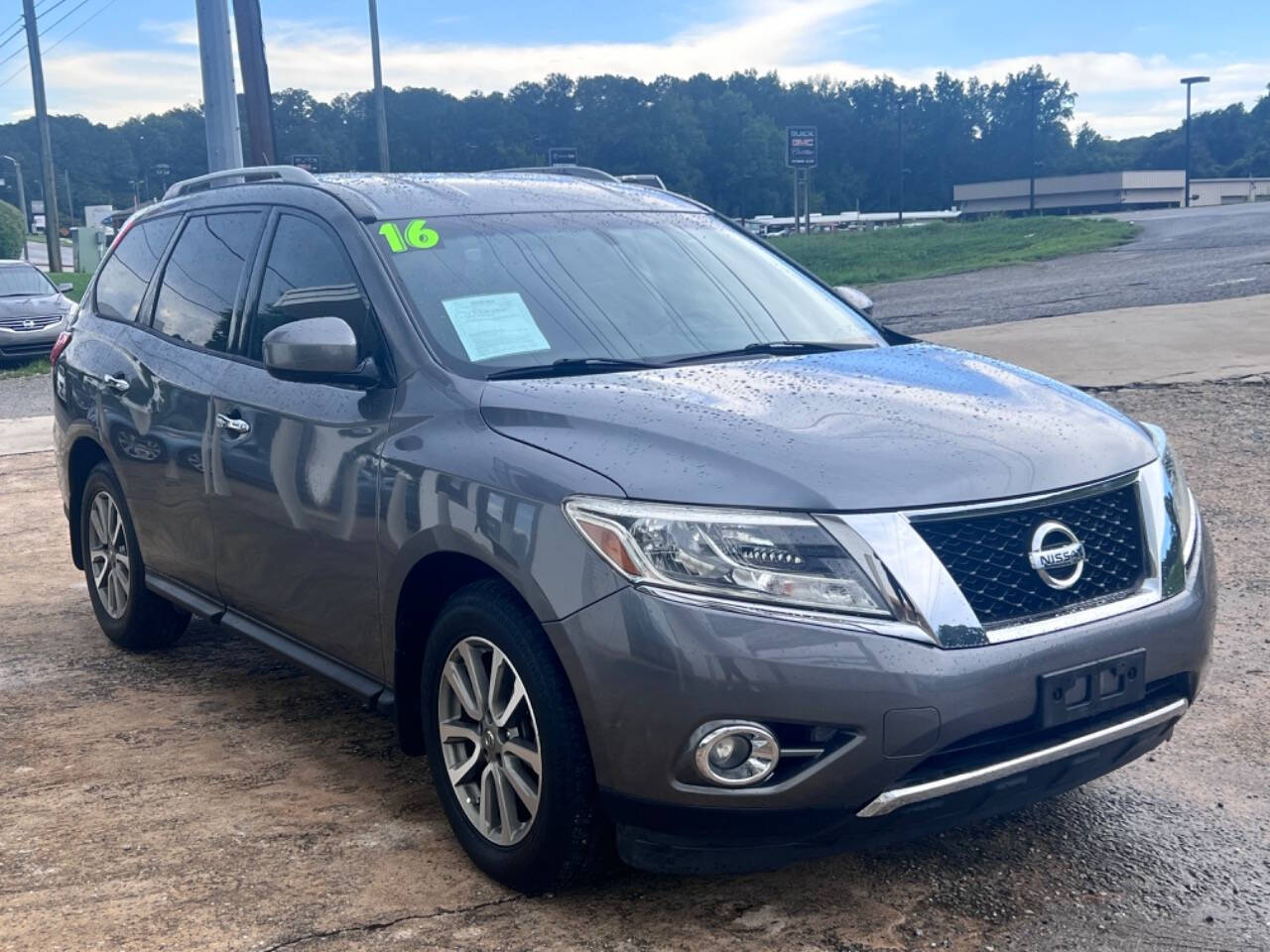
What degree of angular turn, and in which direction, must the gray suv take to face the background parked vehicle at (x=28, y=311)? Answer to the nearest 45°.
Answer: approximately 180°

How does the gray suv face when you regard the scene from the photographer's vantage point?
facing the viewer and to the right of the viewer

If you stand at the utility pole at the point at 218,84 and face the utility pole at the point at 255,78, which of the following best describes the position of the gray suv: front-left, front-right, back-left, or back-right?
back-right

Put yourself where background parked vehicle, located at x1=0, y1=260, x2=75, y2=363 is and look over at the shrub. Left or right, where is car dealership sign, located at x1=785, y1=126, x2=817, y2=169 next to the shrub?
right

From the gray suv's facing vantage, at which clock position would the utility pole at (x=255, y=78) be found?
The utility pole is roughly at 7 o'clock from the gray suv.

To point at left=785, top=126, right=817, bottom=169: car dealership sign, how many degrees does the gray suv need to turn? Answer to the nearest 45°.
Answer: approximately 135° to its left

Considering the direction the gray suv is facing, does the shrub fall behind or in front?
behind

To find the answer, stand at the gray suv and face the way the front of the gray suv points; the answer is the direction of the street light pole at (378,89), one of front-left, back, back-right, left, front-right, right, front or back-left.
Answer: back-left

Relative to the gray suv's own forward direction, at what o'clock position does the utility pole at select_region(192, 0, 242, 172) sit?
The utility pole is roughly at 7 o'clock from the gray suv.
